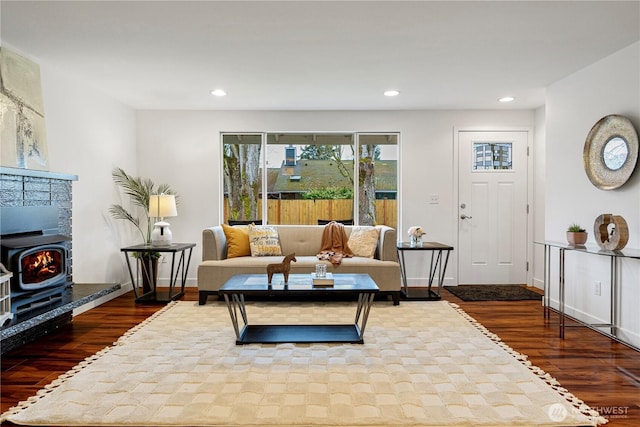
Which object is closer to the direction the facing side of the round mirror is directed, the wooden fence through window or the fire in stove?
the fire in stove

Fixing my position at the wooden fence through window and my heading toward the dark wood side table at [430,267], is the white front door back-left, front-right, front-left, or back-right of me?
front-left

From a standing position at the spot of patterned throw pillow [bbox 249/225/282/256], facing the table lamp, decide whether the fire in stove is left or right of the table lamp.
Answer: left

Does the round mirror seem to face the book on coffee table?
yes

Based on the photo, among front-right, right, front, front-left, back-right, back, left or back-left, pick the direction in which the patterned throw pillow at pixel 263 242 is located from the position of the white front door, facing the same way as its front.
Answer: front-right

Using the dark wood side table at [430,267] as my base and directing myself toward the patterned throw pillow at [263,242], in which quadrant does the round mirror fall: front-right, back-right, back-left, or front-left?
back-left

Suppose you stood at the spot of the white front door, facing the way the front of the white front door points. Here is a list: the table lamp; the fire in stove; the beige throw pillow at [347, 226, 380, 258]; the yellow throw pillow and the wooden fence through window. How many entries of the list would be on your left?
0

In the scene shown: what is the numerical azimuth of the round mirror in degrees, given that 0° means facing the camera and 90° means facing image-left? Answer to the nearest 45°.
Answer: approximately 45°

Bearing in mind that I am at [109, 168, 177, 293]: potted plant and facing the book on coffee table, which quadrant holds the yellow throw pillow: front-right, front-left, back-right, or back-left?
front-left

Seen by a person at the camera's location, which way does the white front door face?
facing the viewer

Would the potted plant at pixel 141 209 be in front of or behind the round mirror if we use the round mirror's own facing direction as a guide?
in front

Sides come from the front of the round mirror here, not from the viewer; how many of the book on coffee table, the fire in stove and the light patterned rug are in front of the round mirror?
3

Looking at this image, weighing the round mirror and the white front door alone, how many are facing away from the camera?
0

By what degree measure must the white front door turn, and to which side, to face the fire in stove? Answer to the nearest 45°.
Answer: approximately 45° to its right

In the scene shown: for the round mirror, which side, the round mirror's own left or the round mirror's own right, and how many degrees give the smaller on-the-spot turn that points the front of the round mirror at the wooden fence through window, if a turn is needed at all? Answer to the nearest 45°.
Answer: approximately 45° to the round mirror's own right

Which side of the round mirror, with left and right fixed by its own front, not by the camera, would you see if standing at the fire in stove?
front

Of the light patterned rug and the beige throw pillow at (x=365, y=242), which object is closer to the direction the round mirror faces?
the light patterned rug

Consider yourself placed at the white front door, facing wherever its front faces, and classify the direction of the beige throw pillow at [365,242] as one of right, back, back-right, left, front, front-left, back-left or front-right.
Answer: front-right
